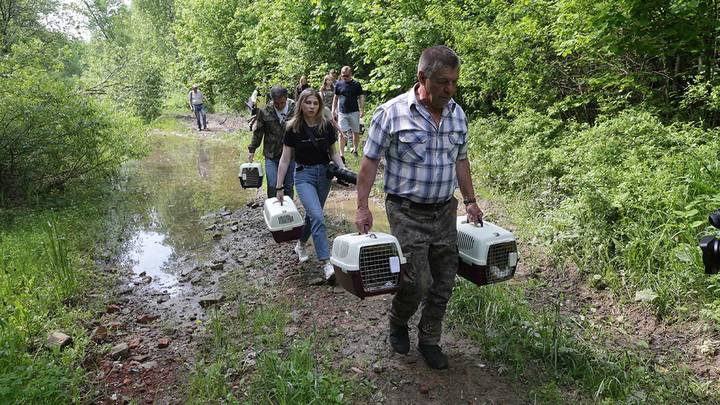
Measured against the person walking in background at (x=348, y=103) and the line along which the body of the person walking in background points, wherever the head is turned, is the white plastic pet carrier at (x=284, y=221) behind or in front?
in front

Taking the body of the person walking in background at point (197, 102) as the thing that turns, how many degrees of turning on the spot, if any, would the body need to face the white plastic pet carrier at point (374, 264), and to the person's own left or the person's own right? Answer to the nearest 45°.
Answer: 0° — they already face it

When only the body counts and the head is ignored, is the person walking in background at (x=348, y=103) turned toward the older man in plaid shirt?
yes

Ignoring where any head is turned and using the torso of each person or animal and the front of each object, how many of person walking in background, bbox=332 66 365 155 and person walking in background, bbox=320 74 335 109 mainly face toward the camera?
2

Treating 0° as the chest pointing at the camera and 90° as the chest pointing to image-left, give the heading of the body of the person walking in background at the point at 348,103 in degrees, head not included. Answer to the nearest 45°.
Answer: approximately 0°

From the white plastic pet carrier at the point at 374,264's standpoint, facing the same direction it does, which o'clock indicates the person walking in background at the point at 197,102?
The person walking in background is roughly at 7 o'clock from the white plastic pet carrier.

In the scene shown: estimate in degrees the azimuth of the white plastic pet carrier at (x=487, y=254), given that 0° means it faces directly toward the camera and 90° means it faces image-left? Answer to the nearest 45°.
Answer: approximately 315°

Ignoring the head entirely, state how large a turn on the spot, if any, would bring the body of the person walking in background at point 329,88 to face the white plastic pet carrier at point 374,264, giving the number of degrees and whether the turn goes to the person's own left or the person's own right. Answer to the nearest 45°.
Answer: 0° — they already face it

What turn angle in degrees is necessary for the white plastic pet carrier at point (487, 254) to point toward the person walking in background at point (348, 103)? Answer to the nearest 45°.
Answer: approximately 135° to its left

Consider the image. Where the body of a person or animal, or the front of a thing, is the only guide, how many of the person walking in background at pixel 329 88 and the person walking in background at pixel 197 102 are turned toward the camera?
2
